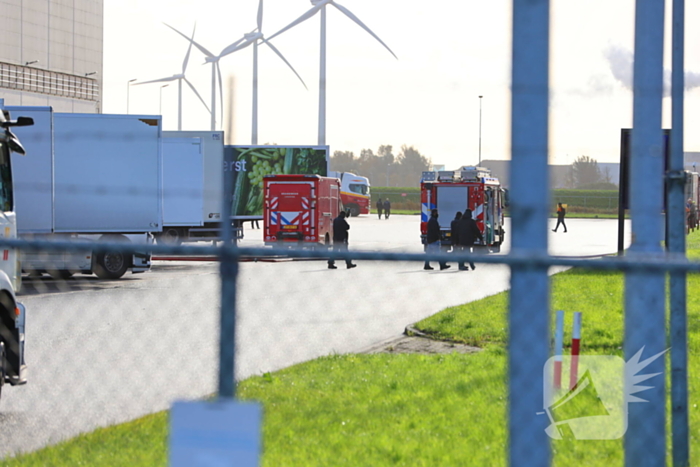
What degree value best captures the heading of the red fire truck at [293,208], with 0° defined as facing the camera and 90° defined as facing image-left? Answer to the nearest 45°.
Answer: approximately 180°

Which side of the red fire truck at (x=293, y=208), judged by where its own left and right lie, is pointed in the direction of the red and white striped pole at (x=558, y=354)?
back

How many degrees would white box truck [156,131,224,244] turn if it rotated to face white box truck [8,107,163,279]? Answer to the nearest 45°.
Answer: approximately 90° to its left

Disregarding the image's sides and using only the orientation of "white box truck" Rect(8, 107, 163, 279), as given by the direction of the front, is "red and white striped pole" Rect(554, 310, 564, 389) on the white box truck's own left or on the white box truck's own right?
on the white box truck's own left

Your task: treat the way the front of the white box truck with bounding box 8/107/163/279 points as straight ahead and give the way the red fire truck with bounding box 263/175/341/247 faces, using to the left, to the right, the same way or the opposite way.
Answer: to the right

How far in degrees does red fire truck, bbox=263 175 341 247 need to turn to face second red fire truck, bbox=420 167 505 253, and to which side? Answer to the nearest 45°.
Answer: approximately 90° to its right

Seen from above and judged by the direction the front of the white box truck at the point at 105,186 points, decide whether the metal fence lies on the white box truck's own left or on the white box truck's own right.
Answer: on the white box truck's own left

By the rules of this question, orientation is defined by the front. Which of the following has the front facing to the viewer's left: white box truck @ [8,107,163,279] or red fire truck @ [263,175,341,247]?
the white box truck

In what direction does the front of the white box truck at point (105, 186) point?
to the viewer's left
